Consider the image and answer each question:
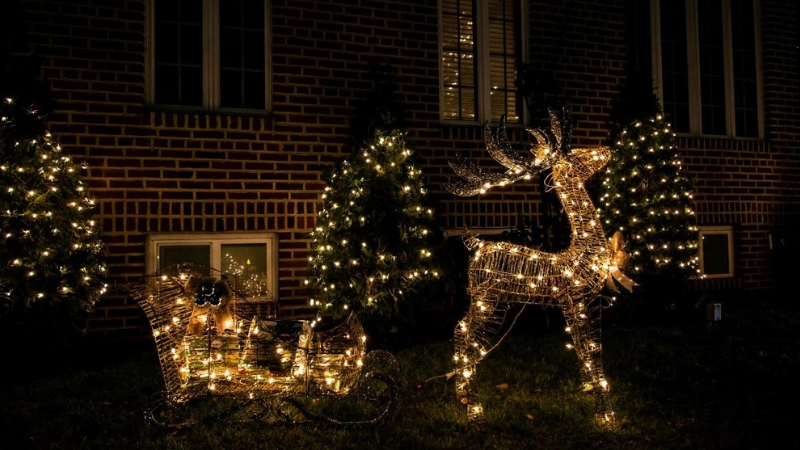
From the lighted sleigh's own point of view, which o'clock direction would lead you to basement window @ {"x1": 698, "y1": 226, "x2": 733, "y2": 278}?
The basement window is roughly at 11 o'clock from the lighted sleigh.

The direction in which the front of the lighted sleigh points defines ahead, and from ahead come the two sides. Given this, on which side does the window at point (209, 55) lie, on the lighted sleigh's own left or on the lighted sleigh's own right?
on the lighted sleigh's own left

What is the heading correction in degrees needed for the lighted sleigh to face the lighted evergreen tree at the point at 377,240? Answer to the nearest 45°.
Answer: approximately 45° to its left

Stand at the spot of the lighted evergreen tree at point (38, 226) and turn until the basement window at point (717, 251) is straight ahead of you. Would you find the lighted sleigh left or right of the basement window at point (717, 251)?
right

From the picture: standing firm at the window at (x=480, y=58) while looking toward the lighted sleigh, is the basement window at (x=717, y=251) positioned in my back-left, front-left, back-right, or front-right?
back-left

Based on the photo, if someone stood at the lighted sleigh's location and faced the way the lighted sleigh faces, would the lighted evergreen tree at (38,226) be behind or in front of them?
behind

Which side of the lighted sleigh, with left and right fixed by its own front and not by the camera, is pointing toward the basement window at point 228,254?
left

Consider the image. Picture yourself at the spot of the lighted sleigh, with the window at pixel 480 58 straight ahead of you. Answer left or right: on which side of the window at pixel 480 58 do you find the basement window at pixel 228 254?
left

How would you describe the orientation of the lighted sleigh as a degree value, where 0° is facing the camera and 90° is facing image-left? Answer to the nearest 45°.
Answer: approximately 270°

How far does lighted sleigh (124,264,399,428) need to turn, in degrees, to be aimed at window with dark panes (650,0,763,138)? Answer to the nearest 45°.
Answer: approximately 45° to its left

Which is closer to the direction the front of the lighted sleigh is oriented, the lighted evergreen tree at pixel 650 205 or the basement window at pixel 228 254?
the lighted evergreen tree
